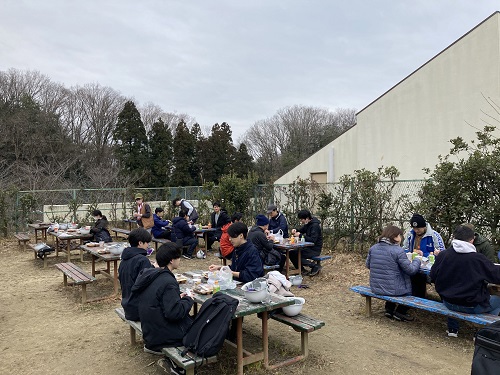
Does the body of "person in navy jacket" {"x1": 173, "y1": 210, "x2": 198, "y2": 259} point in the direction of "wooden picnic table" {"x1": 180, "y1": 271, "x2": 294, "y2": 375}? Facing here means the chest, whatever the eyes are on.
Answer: no

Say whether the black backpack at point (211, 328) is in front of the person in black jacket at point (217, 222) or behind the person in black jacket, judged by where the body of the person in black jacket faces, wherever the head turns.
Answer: in front

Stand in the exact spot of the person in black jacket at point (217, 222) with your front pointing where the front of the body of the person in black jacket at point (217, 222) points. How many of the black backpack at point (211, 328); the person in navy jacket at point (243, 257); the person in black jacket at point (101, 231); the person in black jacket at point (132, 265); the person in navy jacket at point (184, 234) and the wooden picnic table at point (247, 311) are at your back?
0

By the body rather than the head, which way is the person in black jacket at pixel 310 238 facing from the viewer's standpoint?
to the viewer's left

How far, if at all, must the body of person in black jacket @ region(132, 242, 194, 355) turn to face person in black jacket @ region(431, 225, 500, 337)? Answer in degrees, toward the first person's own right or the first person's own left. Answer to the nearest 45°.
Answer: approximately 45° to the first person's own right

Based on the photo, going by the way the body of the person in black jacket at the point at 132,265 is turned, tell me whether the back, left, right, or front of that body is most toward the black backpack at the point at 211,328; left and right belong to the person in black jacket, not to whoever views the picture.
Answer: right

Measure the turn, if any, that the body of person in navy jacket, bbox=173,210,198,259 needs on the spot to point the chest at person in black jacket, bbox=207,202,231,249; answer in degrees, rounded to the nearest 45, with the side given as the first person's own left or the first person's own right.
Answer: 0° — they already face them

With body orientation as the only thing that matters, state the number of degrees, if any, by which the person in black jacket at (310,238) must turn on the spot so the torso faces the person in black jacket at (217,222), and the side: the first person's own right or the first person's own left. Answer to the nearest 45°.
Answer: approximately 45° to the first person's own right

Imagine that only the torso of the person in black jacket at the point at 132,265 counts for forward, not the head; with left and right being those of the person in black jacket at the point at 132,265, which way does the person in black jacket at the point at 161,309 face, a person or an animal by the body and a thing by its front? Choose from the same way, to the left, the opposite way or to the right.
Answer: the same way

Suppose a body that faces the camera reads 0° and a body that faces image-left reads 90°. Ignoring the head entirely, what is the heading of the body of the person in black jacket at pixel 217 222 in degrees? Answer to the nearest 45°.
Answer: approximately 45°

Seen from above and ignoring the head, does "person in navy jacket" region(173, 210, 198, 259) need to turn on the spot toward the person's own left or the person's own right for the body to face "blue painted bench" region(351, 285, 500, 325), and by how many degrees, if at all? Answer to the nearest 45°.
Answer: approximately 45° to the person's own right

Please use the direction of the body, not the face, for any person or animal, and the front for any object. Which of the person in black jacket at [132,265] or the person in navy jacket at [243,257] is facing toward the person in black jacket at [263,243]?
the person in black jacket at [132,265]

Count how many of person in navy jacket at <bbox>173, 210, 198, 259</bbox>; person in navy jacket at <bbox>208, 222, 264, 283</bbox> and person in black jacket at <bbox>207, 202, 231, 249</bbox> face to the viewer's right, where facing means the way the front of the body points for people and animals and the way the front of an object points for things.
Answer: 1

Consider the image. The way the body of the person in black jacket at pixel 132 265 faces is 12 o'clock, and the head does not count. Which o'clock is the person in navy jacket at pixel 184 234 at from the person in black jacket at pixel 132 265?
the person in navy jacket at pixel 184 234 is roughly at 11 o'clock from the person in black jacket at pixel 132 265.

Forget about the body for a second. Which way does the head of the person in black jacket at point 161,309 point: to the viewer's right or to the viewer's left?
to the viewer's right

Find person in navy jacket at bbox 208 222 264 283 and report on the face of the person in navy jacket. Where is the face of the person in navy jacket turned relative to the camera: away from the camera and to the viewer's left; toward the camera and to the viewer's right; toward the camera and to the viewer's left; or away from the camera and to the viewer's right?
toward the camera and to the viewer's left
